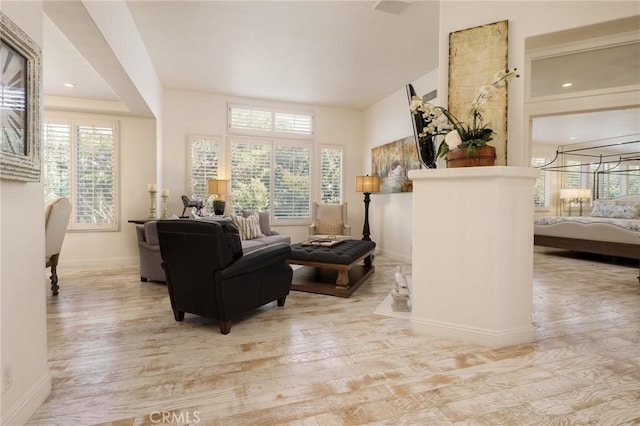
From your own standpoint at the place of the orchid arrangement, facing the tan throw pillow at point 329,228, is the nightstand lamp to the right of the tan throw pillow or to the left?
right

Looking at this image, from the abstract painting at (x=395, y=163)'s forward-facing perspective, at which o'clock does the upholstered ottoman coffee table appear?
The upholstered ottoman coffee table is roughly at 11 o'clock from the abstract painting.

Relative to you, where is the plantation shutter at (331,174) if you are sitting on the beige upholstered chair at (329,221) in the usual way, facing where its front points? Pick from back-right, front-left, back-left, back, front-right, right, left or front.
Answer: back

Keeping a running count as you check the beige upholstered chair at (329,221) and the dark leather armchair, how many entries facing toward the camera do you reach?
1

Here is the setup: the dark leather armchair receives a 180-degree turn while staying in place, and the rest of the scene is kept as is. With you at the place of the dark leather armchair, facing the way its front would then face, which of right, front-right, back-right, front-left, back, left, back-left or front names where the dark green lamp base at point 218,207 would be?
back-right

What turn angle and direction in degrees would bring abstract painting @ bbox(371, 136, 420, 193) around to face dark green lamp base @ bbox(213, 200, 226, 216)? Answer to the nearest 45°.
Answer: approximately 45° to its right

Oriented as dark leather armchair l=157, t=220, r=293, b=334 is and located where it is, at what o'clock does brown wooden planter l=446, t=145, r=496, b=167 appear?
The brown wooden planter is roughly at 2 o'clock from the dark leather armchair.

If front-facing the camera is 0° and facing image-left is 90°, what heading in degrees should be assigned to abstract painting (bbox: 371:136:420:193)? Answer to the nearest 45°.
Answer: approximately 45°

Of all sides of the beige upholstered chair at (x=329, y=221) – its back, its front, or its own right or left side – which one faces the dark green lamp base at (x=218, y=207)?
right

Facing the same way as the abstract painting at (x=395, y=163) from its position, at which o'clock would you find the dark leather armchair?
The dark leather armchair is roughly at 11 o'clock from the abstract painting.

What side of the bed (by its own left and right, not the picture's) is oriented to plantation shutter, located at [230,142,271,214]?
front

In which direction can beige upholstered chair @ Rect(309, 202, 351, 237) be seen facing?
toward the camera

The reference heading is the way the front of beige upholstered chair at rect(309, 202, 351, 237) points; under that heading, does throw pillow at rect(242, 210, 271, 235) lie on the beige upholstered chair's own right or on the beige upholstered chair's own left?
on the beige upholstered chair's own right

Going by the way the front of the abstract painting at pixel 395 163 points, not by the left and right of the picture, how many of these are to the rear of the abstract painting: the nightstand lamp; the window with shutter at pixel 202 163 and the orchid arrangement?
1
